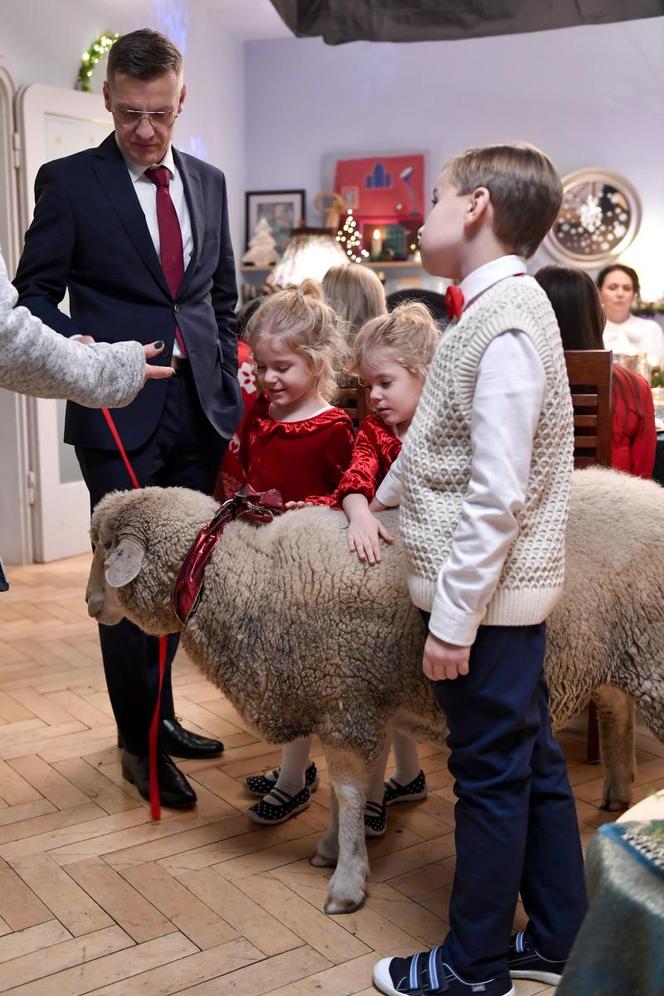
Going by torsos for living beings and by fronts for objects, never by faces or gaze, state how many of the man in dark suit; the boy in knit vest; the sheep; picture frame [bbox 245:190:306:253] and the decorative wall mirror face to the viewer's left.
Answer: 2

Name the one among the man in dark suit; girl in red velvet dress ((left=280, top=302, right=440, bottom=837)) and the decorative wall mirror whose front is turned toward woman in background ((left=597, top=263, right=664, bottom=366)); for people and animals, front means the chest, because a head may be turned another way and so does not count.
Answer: the decorative wall mirror

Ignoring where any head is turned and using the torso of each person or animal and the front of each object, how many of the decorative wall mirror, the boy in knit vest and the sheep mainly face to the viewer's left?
2

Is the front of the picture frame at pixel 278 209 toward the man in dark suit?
yes

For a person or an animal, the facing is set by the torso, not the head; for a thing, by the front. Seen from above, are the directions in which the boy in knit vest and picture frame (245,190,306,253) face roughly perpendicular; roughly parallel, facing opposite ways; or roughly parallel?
roughly perpendicular

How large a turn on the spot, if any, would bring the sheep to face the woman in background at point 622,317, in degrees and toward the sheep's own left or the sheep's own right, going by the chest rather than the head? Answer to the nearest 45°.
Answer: approximately 90° to the sheep's own right

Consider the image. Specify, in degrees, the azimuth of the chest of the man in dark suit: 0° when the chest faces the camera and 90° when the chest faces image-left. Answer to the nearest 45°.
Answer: approximately 315°

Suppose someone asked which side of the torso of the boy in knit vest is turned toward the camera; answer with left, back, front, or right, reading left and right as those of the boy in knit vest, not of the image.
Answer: left

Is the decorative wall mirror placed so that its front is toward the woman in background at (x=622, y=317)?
yes

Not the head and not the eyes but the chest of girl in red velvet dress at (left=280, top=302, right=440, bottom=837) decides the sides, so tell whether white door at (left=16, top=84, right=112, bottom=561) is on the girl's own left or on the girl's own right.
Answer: on the girl's own right

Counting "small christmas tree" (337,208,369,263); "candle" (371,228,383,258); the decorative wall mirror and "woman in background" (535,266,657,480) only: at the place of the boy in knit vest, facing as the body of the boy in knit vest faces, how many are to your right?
4
